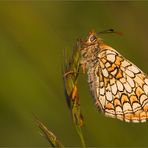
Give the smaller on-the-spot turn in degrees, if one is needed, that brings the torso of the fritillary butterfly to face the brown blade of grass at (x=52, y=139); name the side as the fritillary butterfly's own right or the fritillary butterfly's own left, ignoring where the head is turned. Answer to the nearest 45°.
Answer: approximately 45° to the fritillary butterfly's own left

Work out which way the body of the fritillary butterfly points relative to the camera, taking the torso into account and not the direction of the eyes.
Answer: to the viewer's left
